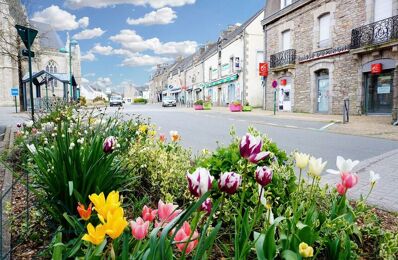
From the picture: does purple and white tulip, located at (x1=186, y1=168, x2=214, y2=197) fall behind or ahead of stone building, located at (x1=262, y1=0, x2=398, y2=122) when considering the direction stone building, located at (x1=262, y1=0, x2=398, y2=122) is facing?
ahead

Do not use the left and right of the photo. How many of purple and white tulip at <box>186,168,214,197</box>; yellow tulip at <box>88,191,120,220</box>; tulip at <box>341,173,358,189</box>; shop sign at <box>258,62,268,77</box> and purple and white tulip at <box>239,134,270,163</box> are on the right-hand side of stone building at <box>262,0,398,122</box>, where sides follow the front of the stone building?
1

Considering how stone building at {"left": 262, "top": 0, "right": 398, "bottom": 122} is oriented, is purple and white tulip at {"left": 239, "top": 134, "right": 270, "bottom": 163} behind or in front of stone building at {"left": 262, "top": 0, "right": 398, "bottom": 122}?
in front

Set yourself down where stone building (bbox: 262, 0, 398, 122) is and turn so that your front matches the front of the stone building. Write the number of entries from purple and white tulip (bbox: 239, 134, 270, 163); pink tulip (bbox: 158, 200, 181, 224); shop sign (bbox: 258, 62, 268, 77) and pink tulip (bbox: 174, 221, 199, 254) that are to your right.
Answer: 1

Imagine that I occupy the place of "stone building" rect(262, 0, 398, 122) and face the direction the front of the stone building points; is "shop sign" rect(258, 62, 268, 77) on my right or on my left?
on my right

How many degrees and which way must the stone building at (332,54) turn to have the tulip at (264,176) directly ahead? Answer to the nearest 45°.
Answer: approximately 45° to its left

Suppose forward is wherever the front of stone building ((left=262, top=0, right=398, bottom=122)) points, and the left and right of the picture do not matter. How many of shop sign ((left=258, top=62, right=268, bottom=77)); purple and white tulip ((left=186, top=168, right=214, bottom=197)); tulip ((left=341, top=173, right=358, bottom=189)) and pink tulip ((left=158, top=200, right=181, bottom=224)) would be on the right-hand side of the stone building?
1

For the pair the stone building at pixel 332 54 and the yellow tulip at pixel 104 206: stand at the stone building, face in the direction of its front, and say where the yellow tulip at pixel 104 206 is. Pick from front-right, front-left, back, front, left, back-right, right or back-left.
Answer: front-left

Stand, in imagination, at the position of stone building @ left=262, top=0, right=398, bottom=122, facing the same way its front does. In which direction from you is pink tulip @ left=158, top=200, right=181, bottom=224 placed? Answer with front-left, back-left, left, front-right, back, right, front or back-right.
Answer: front-left

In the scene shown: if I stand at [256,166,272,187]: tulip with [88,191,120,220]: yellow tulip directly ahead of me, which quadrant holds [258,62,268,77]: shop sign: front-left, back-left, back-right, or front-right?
back-right

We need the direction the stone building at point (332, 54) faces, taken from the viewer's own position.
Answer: facing the viewer and to the left of the viewer

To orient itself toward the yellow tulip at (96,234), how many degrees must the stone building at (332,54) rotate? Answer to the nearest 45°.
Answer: approximately 45° to its left
